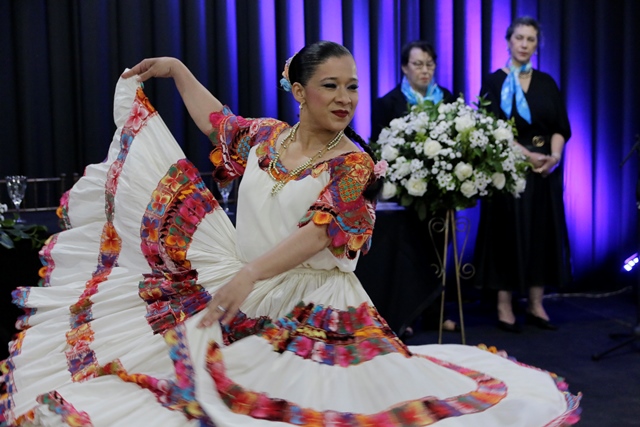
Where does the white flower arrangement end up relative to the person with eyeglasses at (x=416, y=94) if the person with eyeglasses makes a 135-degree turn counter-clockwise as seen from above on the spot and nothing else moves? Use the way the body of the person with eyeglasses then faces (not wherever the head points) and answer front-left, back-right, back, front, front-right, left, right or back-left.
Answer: back

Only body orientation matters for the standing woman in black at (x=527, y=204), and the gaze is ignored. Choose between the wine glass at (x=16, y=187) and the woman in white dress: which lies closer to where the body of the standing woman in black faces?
the woman in white dress

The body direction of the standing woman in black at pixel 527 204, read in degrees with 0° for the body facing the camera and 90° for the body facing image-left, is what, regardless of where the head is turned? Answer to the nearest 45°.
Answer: approximately 315°

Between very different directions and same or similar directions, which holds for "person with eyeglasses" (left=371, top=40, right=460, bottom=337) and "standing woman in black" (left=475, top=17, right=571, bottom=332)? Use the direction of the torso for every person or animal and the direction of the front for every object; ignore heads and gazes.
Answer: same or similar directions

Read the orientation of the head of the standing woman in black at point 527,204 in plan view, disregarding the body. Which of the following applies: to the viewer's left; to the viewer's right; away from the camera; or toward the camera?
toward the camera

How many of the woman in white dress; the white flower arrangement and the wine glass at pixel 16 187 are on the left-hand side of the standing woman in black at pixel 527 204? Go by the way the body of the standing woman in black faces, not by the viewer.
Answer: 0

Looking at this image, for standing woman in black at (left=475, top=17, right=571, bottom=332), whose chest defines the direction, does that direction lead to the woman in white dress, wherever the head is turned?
no

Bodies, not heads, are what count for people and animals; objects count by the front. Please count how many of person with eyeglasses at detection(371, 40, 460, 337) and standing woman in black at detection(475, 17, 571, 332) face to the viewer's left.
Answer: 0

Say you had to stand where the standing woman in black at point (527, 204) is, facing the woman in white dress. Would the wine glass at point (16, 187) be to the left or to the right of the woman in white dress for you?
right

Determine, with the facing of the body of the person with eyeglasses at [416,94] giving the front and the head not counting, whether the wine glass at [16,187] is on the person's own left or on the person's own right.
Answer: on the person's own right

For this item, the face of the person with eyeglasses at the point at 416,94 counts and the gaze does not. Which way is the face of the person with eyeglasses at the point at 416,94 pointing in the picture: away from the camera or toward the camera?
toward the camera
